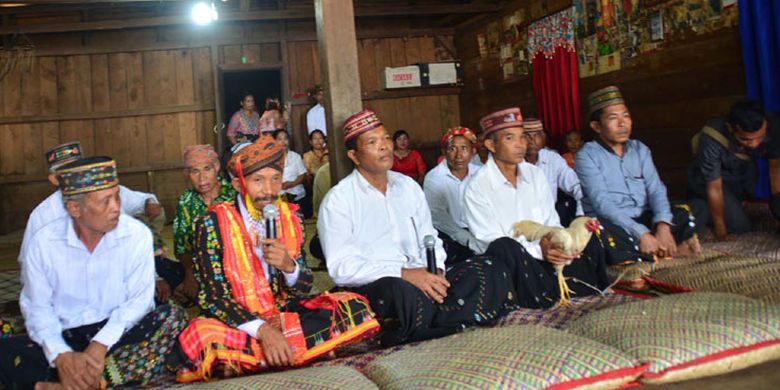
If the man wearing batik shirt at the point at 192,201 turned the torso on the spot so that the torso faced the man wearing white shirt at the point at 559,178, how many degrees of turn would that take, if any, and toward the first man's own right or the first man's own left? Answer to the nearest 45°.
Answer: approximately 90° to the first man's own left

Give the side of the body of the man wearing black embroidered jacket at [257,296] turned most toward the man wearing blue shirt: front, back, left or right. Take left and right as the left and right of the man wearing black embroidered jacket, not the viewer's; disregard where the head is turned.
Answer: left

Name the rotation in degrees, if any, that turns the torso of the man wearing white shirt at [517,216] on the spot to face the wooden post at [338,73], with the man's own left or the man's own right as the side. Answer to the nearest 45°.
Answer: approximately 135° to the man's own right

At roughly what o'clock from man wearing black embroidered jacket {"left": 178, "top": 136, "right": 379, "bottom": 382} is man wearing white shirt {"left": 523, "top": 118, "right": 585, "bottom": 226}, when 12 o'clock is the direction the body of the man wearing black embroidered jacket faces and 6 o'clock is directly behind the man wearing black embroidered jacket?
The man wearing white shirt is roughly at 9 o'clock from the man wearing black embroidered jacket.

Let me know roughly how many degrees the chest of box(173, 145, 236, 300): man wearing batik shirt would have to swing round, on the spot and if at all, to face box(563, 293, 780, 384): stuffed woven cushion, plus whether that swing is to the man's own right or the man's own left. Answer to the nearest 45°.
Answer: approximately 45° to the man's own left

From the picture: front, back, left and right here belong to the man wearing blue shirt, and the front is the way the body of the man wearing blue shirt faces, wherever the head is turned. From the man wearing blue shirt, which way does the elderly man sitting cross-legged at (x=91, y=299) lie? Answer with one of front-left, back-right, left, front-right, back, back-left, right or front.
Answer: right

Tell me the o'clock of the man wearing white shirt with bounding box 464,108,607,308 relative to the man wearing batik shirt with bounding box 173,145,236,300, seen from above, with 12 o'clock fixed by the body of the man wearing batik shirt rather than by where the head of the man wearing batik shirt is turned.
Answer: The man wearing white shirt is roughly at 10 o'clock from the man wearing batik shirt.

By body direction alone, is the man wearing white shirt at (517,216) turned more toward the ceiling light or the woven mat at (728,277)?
the woven mat

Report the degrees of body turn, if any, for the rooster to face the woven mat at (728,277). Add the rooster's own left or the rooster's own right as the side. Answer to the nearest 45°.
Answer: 0° — it already faces it

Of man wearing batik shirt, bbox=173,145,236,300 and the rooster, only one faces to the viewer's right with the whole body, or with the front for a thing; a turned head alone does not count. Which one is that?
the rooster

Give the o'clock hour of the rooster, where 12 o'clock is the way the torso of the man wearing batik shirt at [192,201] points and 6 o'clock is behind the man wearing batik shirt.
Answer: The rooster is roughly at 10 o'clock from the man wearing batik shirt.

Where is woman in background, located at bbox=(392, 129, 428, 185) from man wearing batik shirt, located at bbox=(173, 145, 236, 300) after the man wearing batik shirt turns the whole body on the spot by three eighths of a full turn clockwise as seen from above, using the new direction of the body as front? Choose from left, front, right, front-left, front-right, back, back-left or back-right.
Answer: right

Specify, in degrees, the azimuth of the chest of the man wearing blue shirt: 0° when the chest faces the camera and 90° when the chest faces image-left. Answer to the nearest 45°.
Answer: approximately 315°
